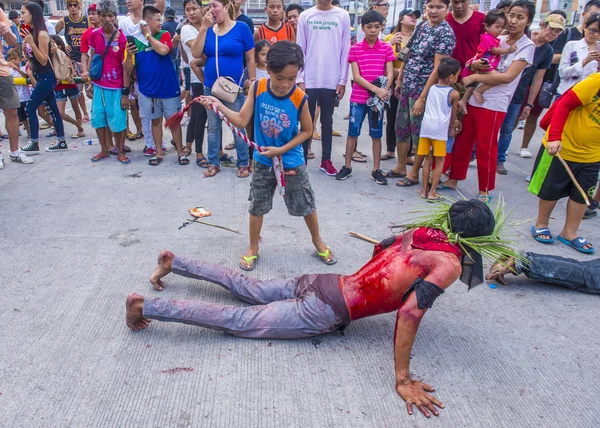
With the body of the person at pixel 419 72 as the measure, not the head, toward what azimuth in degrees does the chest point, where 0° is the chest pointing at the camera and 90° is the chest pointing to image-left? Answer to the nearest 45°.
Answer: approximately 45°

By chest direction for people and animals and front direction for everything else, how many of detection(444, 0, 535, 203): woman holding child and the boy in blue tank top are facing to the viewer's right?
0

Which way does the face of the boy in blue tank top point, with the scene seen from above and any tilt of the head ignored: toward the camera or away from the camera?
toward the camera

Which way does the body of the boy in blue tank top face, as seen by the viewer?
toward the camera

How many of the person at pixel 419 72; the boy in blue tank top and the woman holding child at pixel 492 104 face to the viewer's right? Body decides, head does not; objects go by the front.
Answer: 0

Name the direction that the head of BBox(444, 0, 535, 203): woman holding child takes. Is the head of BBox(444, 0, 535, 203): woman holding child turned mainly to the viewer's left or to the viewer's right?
to the viewer's left

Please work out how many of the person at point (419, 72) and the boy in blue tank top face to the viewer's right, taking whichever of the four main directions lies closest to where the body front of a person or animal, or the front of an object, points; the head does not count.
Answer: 0

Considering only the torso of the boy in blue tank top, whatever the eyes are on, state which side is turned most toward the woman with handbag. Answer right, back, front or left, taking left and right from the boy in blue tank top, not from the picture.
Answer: back

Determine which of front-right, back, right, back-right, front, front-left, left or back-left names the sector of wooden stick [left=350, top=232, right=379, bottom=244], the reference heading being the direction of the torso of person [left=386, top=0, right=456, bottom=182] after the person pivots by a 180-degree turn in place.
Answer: back-right

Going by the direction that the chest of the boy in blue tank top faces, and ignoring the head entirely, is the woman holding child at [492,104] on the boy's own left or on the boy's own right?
on the boy's own left

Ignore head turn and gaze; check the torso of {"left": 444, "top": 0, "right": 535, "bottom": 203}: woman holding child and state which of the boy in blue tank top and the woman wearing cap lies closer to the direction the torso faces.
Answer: the boy in blue tank top

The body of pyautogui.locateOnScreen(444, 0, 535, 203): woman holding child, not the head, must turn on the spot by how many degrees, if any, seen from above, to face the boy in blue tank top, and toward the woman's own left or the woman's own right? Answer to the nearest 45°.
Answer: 0° — they already face them
